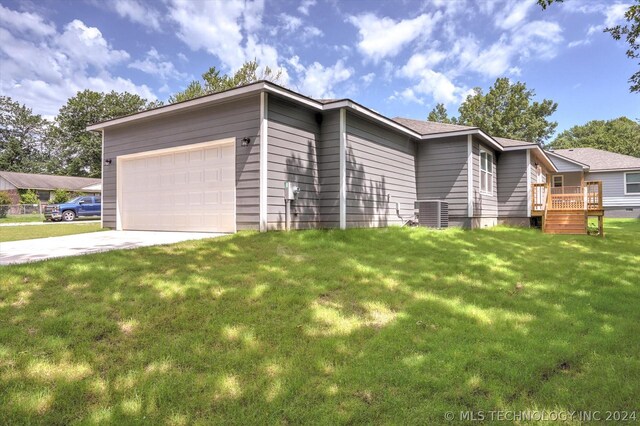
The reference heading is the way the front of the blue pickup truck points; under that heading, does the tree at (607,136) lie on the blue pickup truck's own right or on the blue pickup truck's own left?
on the blue pickup truck's own left

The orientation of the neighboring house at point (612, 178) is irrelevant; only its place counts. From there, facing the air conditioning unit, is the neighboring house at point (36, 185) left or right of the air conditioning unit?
right

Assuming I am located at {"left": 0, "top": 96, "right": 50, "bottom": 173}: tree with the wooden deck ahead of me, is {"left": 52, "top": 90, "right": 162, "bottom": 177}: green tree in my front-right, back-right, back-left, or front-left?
front-left

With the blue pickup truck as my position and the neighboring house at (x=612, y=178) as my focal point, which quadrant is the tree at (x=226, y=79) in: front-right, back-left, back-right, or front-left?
front-left
